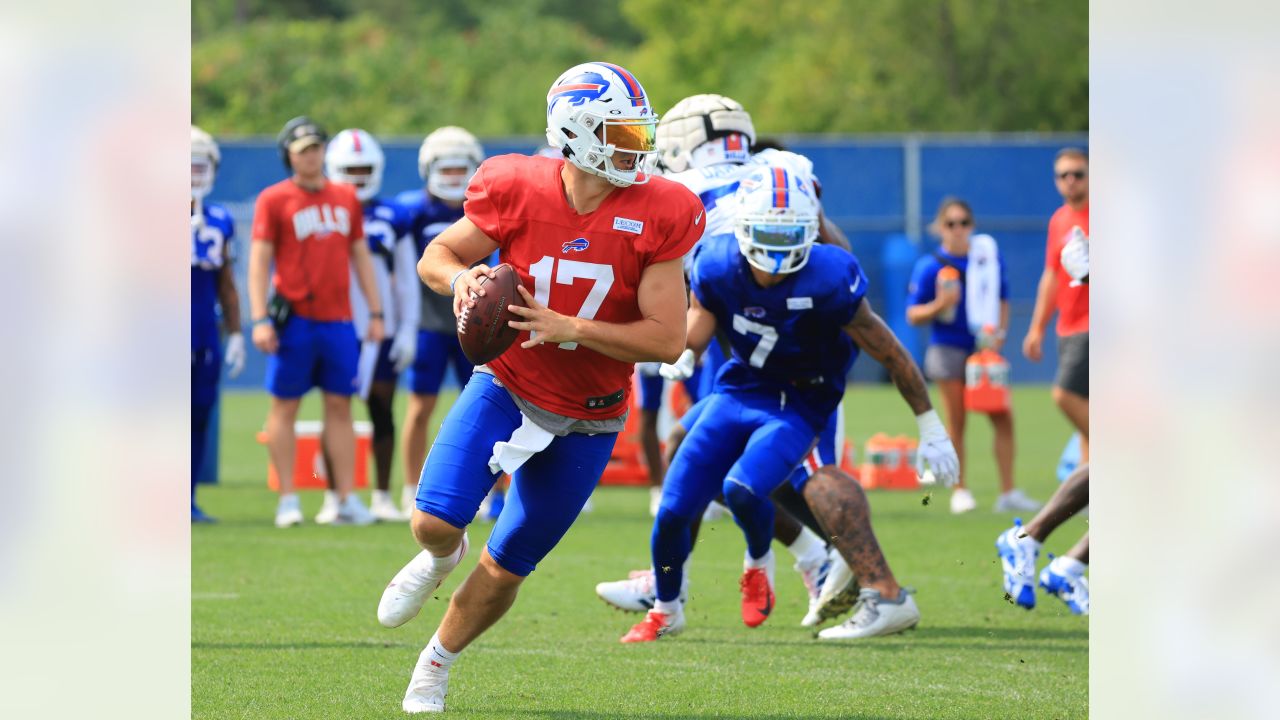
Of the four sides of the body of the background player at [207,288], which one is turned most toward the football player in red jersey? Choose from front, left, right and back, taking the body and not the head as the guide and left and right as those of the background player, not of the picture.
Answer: front

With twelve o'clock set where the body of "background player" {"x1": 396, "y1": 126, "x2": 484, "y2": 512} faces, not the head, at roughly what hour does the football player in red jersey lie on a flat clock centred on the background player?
The football player in red jersey is roughly at 12 o'clock from the background player.

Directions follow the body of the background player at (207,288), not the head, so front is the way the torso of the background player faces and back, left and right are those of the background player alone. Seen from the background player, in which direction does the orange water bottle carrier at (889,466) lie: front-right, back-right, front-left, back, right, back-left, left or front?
left

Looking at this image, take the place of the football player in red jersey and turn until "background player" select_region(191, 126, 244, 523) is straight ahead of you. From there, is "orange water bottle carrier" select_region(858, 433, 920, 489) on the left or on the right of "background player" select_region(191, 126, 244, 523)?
right

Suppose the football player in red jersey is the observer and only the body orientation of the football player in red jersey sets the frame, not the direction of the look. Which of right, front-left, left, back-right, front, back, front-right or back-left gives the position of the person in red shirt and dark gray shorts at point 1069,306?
back-left

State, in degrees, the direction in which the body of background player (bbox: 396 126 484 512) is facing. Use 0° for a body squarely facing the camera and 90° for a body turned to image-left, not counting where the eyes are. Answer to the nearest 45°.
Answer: approximately 0°

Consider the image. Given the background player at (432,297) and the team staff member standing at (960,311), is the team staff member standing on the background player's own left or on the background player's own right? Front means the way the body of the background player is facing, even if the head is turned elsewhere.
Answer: on the background player's own left

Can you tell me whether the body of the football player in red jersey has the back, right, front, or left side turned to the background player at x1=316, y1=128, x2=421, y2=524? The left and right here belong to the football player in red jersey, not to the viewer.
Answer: back
